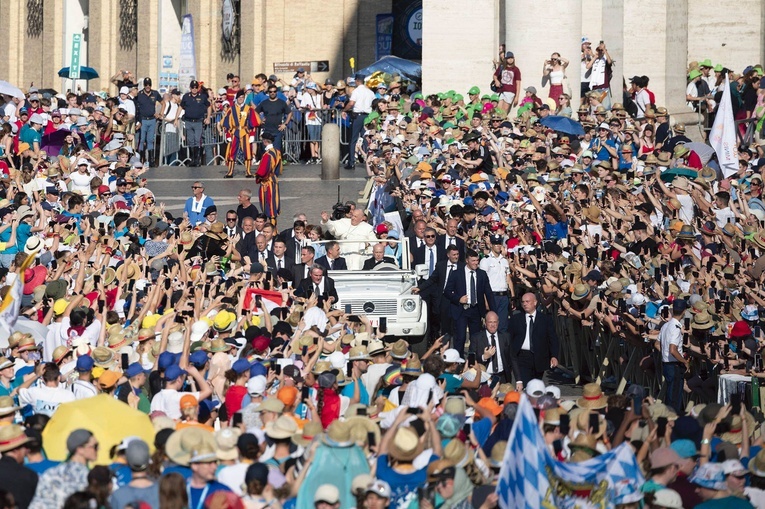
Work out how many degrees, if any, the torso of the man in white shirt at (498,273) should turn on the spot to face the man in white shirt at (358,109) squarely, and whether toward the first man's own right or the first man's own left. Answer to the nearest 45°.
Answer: approximately 180°

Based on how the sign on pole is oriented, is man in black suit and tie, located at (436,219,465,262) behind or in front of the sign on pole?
in front

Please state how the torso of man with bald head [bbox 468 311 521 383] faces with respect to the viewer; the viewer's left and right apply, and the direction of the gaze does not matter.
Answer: facing the viewer

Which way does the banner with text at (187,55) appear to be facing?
toward the camera

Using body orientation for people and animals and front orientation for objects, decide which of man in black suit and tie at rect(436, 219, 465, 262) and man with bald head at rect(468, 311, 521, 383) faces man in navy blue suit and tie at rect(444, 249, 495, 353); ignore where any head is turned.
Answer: man in black suit and tie at rect(436, 219, 465, 262)

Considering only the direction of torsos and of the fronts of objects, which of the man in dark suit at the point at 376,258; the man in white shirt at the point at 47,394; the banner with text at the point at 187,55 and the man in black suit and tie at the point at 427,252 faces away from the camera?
the man in white shirt

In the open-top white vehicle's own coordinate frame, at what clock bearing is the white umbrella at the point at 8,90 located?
The white umbrella is roughly at 5 o'clock from the open-top white vehicle.

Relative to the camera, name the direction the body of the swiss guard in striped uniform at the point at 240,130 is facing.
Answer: toward the camera

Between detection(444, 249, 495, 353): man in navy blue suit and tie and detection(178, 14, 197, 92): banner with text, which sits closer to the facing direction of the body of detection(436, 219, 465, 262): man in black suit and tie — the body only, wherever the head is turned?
the man in navy blue suit and tie

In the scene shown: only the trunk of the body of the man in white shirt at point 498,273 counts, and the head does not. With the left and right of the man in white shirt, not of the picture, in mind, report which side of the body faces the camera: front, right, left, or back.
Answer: front

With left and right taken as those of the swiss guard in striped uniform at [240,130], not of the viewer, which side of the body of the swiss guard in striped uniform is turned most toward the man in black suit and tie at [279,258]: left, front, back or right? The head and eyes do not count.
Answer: front

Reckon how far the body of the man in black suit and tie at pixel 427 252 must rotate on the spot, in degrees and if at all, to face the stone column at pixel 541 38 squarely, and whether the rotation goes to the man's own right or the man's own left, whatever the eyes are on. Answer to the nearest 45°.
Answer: approximately 135° to the man's own left

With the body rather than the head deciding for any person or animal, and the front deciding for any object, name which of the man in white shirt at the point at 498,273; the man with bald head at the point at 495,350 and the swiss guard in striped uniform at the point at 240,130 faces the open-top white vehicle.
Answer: the swiss guard in striped uniform

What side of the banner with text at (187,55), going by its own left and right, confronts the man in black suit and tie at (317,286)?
front

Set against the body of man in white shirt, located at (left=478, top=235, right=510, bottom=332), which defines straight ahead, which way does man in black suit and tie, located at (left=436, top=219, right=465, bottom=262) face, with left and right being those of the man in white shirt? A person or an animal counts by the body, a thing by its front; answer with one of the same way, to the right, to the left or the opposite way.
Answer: the same way

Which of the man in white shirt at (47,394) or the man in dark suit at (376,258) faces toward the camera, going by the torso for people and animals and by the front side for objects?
the man in dark suit

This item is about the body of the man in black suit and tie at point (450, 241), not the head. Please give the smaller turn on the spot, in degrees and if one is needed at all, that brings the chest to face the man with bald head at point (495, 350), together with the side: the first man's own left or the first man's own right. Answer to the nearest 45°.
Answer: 0° — they already face them

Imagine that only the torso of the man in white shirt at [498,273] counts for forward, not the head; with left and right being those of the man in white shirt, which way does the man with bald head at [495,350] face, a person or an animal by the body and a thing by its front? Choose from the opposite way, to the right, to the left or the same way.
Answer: the same way

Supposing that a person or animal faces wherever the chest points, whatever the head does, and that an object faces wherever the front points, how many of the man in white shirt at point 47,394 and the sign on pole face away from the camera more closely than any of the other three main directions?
1
